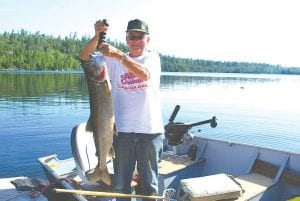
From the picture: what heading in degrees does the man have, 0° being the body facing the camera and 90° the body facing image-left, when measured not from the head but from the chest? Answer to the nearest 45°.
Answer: approximately 0°

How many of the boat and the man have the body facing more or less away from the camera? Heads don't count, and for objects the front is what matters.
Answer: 0
